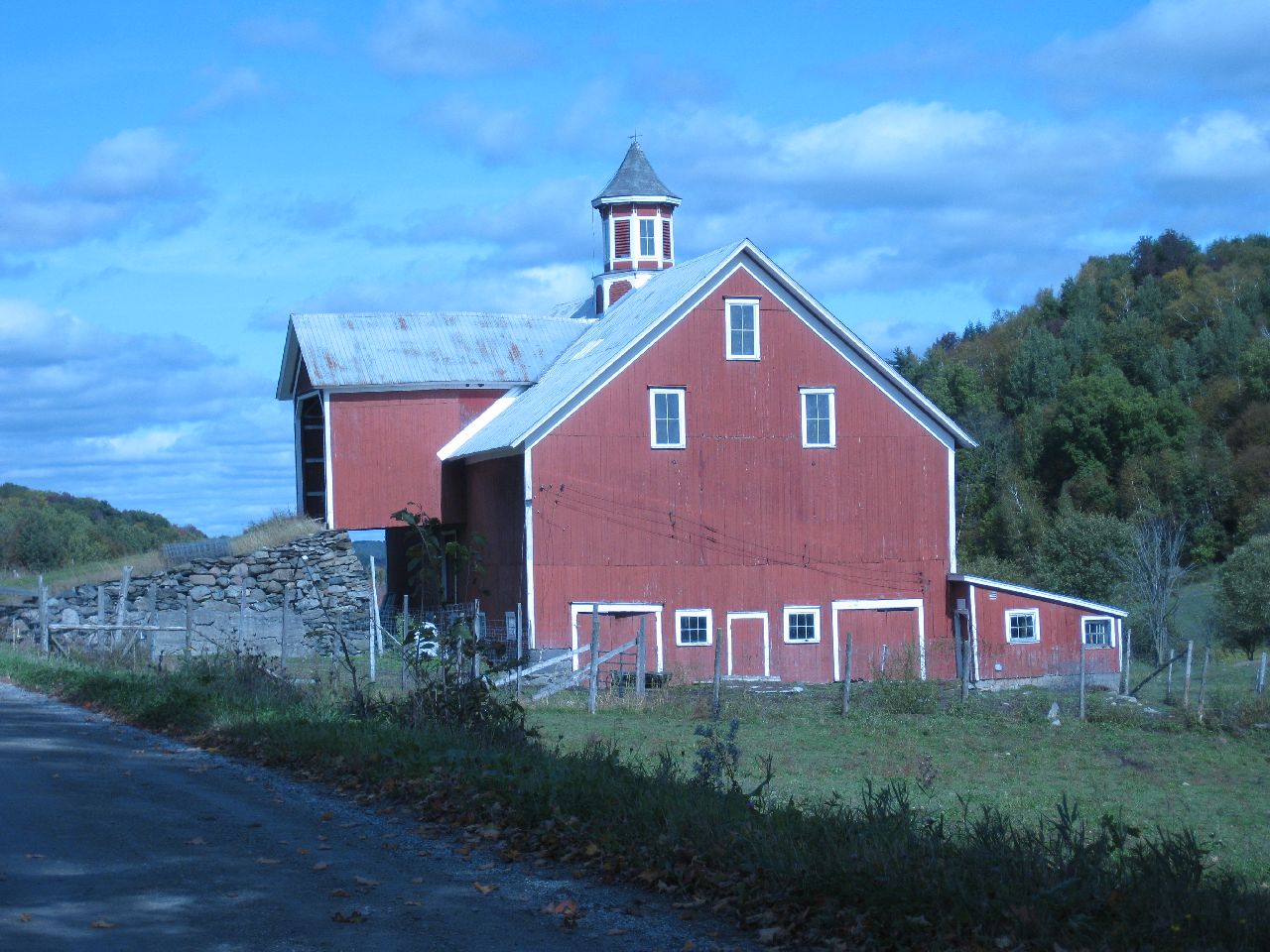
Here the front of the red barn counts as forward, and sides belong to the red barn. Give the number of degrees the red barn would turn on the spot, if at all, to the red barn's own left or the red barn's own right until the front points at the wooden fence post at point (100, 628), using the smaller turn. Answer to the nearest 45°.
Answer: approximately 45° to the red barn's own right

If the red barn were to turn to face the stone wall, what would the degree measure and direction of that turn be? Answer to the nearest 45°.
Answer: approximately 90° to its right

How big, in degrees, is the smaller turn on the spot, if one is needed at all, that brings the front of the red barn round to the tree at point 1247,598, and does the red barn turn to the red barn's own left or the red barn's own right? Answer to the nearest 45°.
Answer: approximately 135° to the red barn's own left

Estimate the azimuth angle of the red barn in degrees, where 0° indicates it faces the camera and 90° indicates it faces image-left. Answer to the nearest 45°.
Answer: approximately 0°
